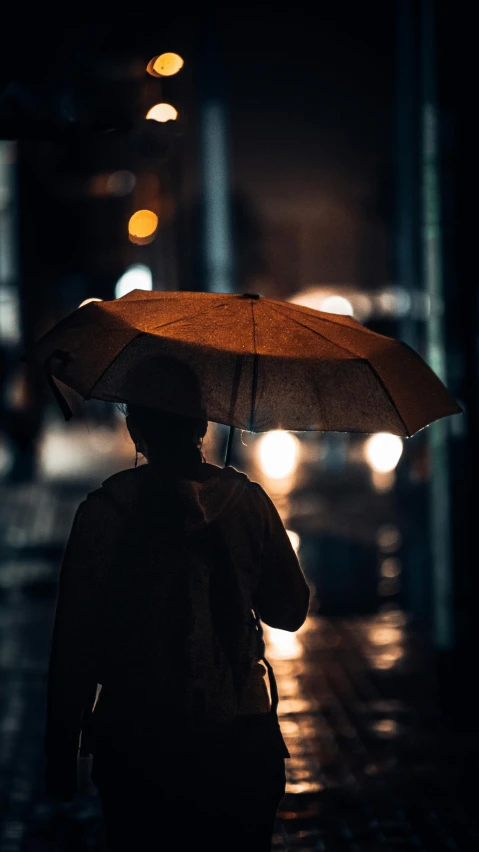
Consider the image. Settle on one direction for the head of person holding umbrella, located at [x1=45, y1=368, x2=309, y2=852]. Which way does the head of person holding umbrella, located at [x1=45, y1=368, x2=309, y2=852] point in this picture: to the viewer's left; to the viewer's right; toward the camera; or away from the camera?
away from the camera

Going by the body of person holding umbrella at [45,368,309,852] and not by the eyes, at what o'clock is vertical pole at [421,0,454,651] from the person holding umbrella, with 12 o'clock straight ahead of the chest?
The vertical pole is roughly at 1 o'clock from the person holding umbrella.

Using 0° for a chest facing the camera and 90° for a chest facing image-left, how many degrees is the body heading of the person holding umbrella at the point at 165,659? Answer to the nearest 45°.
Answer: approximately 180°

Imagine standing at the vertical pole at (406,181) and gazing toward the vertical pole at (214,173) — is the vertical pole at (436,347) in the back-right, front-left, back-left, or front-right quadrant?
back-left

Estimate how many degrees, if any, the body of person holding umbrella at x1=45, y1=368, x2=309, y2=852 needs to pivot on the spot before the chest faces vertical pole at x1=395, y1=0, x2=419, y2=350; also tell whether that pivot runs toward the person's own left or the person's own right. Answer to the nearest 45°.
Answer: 0° — they already face it

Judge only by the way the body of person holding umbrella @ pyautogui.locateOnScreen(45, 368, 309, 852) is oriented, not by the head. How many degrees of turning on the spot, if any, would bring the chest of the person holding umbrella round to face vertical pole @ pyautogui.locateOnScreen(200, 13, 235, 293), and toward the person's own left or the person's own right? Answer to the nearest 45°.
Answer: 0° — they already face it
